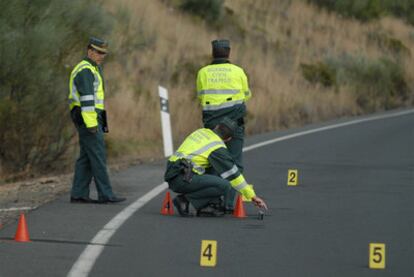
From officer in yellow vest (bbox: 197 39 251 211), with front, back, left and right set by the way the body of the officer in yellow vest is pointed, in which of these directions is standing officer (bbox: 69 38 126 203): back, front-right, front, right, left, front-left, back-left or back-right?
left

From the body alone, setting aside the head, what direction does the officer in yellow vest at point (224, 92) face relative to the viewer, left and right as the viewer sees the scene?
facing away from the viewer

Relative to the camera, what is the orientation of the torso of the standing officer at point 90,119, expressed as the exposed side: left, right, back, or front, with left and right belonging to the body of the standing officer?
right

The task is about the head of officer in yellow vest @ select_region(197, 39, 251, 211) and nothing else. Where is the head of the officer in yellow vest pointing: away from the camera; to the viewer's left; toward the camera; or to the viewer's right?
away from the camera

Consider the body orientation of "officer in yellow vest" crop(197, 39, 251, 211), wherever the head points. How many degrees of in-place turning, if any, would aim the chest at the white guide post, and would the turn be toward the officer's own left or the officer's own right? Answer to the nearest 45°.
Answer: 0° — they already face it

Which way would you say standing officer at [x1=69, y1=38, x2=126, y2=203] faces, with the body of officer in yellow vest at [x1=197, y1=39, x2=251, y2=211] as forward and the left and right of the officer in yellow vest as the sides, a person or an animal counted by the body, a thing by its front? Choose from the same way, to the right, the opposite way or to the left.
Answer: to the right

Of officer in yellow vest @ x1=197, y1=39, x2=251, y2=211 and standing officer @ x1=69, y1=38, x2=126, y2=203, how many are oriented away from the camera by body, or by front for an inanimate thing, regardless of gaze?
1

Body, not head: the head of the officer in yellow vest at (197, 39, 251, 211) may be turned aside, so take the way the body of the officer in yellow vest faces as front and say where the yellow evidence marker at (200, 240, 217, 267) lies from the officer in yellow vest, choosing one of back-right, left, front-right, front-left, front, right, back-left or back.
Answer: back
